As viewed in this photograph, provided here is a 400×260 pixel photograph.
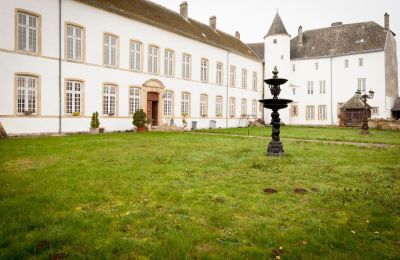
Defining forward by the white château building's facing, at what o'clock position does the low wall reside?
The low wall is roughly at 10 o'clock from the white château building.

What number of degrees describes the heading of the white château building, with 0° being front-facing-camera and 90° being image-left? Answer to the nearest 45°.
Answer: approximately 315°

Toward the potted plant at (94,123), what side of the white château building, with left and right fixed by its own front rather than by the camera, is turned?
right
